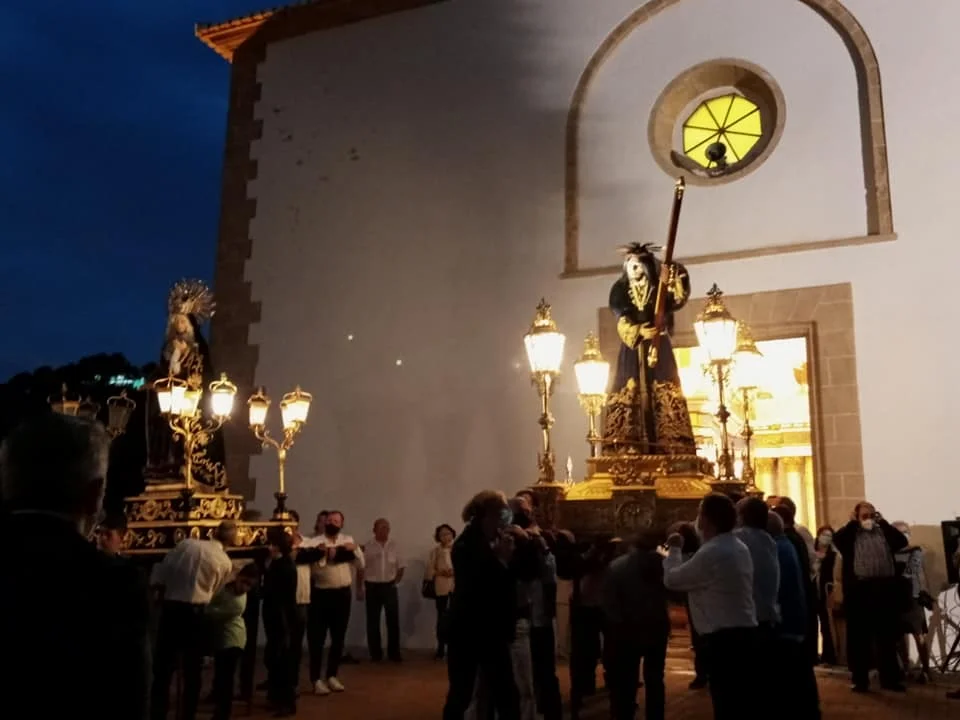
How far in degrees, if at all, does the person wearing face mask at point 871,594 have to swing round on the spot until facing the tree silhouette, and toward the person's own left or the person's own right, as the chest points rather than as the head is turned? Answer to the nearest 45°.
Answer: approximately 135° to the person's own right

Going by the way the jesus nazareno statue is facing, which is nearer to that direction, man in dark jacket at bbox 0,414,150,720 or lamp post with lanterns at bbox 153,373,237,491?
the man in dark jacket

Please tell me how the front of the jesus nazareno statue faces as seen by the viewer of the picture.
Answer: facing the viewer

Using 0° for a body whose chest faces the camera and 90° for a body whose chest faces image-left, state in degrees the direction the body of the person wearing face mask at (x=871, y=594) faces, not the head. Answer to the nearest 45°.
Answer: approximately 0°

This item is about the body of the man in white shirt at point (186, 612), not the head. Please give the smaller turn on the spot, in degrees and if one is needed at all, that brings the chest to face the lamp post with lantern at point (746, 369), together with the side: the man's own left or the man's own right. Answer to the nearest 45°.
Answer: approximately 45° to the man's own right

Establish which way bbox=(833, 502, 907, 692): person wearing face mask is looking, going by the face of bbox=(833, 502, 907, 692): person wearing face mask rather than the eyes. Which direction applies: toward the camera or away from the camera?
toward the camera

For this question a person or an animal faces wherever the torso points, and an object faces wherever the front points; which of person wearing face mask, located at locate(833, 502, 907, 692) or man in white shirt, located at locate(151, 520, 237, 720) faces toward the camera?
the person wearing face mask

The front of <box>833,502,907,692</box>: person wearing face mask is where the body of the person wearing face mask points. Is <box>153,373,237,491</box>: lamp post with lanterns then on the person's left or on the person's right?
on the person's right

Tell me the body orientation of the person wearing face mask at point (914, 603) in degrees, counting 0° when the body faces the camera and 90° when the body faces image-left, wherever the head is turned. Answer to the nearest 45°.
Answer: approximately 45°

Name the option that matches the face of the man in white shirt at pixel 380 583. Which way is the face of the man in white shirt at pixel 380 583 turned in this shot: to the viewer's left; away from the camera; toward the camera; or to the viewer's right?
toward the camera

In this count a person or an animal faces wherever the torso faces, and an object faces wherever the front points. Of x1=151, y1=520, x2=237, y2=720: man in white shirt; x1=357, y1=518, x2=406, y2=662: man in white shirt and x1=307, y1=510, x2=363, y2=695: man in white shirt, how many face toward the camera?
2

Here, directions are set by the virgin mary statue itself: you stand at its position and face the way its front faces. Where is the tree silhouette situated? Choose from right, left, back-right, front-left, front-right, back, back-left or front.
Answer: back-right

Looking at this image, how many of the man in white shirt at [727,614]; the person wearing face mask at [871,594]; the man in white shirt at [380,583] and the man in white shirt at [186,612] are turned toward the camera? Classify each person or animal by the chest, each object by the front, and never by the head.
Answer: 2

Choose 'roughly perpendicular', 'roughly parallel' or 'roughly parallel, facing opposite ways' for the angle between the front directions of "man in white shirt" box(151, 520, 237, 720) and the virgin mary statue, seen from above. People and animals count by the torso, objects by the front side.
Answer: roughly parallel, facing opposite ways

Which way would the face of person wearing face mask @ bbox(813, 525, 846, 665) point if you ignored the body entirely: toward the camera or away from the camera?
toward the camera
